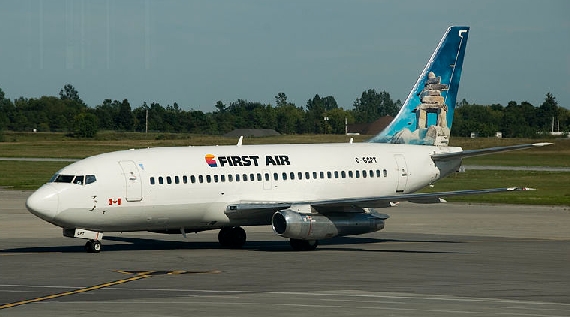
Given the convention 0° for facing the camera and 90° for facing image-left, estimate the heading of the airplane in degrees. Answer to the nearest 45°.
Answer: approximately 45°
